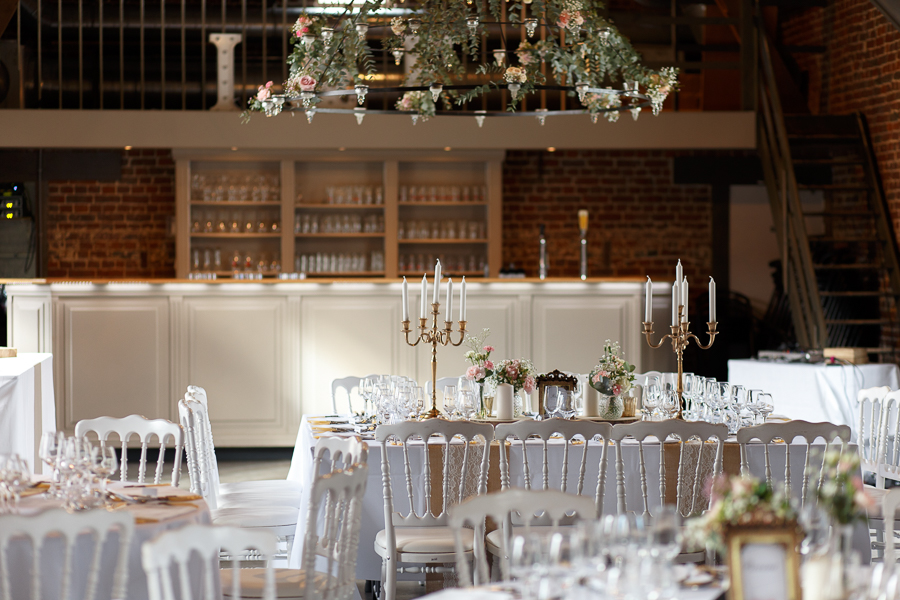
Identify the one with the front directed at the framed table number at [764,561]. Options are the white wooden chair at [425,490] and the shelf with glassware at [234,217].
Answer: the shelf with glassware

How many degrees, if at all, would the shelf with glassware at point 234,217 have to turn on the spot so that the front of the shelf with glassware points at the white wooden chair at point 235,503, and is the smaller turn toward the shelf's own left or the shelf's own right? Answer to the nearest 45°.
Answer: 0° — it already faces it

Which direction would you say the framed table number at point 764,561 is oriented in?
toward the camera

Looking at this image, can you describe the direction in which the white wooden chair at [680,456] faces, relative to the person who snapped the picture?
facing away from the viewer

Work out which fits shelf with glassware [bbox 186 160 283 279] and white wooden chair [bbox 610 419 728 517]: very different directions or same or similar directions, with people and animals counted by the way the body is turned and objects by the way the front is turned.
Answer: very different directions

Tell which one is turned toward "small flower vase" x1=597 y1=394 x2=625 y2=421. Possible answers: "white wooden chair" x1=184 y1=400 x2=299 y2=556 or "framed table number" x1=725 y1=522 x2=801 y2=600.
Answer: the white wooden chair

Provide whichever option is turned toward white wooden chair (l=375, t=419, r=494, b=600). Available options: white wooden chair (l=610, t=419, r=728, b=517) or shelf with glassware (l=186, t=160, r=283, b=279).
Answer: the shelf with glassware

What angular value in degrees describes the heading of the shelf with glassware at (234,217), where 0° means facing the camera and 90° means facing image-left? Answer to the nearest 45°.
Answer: approximately 0°

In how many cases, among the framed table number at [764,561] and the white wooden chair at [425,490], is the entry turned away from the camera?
1

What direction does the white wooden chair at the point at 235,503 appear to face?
to the viewer's right

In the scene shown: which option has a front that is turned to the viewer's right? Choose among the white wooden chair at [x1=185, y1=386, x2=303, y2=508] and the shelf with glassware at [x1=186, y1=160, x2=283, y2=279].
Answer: the white wooden chair

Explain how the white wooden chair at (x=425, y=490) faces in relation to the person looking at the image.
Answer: facing away from the viewer

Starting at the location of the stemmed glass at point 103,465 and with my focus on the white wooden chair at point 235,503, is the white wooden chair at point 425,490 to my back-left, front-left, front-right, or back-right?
front-right

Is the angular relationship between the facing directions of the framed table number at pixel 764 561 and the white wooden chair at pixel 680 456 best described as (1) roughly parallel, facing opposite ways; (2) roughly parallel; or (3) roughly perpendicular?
roughly parallel, facing opposite ways

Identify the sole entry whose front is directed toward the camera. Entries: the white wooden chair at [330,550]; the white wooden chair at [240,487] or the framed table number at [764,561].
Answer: the framed table number

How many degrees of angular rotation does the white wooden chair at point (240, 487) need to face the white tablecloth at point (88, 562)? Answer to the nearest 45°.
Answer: approximately 90° to its right

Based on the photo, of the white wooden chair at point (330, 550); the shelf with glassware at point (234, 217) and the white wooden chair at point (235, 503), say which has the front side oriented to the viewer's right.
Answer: the white wooden chair at point (235, 503)
